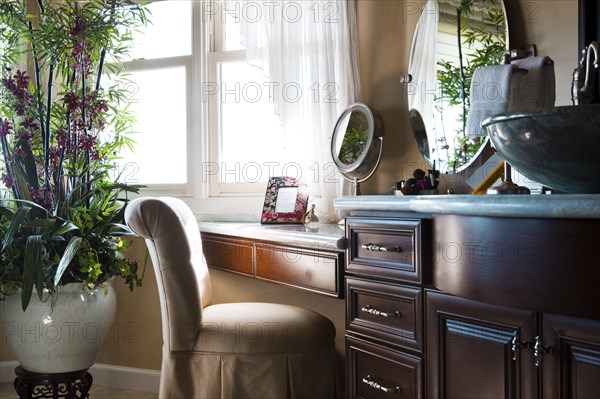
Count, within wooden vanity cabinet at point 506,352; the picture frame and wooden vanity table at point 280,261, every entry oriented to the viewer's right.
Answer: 0

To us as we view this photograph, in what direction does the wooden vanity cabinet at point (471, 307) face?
facing the viewer and to the left of the viewer

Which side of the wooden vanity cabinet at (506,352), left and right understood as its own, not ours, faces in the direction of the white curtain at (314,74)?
right

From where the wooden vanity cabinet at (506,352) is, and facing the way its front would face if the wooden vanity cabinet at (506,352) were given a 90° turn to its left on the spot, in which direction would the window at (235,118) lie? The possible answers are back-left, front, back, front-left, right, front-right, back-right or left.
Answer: back

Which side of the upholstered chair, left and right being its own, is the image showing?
right

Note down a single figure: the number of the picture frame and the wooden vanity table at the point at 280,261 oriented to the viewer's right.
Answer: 0

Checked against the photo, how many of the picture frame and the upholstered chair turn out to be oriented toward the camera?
1

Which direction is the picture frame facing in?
toward the camera

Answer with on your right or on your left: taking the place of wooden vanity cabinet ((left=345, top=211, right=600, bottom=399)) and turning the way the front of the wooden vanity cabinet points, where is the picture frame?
on your right
